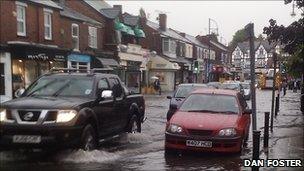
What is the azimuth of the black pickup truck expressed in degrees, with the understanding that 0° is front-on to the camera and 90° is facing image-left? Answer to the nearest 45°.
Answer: approximately 45°

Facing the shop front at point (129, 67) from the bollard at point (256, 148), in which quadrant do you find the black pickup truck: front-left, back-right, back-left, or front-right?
front-left

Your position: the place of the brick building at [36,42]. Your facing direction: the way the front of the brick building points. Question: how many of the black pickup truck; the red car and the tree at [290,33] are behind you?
0

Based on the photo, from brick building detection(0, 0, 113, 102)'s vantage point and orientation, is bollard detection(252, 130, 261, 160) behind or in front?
in front

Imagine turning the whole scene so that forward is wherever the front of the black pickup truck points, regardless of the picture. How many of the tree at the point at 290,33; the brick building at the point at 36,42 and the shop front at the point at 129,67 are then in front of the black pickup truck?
0

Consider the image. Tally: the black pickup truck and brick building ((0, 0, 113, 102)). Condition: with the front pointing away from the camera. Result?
0

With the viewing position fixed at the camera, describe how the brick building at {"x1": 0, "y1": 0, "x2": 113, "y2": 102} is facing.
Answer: facing the viewer and to the right of the viewer

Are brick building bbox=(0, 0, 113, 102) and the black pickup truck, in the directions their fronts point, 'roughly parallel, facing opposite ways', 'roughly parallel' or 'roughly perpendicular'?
roughly perpendicular

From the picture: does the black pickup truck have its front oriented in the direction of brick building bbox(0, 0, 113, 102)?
no

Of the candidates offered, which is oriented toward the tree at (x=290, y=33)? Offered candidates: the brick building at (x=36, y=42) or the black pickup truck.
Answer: the brick building

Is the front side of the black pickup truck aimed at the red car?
no

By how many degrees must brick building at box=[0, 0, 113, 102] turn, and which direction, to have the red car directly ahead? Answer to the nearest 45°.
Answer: approximately 45° to its right

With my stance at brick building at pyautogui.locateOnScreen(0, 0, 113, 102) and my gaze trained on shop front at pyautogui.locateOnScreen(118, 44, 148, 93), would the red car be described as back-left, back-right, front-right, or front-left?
back-right

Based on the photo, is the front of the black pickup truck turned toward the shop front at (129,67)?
no
